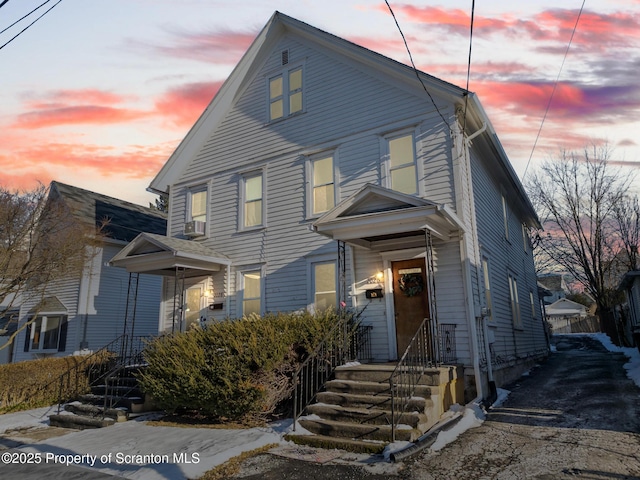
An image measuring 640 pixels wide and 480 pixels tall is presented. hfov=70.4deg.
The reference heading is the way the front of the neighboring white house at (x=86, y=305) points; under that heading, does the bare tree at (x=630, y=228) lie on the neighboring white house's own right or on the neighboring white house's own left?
on the neighboring white house's own left

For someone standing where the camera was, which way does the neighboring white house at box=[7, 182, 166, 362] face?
facing the viewer and to the left of the viewer

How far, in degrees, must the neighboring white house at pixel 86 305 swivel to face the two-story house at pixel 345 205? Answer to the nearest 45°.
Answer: approximately 90° to its left

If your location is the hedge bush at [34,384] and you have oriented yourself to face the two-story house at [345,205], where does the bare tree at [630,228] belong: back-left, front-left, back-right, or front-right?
front-left

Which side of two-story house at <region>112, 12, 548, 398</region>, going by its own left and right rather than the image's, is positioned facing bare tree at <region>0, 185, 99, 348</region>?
right

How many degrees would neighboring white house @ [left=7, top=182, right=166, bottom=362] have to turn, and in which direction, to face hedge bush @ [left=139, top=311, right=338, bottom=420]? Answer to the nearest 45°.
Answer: approximately 45° to its left

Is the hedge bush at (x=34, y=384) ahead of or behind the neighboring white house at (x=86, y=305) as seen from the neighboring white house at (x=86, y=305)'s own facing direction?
ahead

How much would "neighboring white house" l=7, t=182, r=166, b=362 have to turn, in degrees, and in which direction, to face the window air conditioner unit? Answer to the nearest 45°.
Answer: approximately 45° to its left

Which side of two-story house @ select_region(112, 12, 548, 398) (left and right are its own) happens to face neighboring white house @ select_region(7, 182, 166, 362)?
right

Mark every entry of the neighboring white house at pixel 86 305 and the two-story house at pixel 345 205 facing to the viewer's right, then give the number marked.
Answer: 0

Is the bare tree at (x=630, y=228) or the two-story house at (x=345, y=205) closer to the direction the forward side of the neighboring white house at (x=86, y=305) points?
the two-story house

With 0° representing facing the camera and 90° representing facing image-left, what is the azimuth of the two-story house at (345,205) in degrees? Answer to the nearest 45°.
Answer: approximately 45°

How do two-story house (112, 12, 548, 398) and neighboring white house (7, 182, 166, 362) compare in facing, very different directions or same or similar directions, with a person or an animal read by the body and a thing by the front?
same or similar directions

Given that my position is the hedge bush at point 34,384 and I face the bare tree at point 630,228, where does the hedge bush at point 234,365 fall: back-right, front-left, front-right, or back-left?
front-right
